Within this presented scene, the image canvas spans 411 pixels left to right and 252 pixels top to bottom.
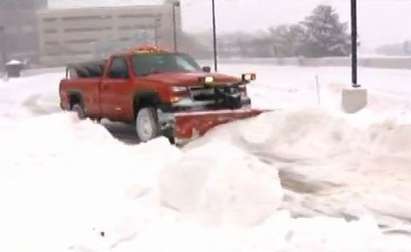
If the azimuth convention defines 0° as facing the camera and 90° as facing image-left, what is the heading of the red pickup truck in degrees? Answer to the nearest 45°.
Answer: approximately 315°

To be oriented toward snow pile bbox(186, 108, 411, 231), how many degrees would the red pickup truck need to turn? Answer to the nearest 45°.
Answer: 0° — it already faces it

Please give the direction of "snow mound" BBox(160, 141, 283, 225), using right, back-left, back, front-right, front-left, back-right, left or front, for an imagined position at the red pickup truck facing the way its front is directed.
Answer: front-right
